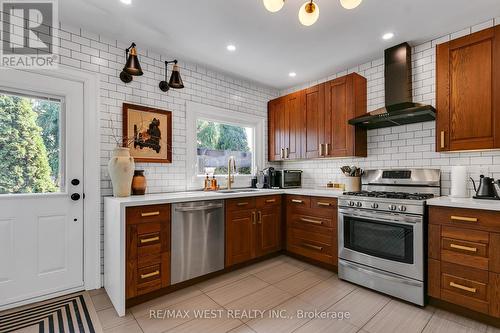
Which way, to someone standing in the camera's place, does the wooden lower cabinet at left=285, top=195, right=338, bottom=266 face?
facing the viewer and to the left of the viewer

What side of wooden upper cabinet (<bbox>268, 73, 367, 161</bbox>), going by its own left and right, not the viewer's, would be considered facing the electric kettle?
left

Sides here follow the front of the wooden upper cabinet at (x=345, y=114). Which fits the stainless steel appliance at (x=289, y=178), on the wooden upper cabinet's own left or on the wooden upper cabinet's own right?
on the wooden upper cabinet's own right

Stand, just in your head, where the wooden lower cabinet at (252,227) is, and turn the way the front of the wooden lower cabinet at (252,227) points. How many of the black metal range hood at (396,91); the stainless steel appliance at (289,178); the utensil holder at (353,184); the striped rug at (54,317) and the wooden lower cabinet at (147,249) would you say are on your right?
2

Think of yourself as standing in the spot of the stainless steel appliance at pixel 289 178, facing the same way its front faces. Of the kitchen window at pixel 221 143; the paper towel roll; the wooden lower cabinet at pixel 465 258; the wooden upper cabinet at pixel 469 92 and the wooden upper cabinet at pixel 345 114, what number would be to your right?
1

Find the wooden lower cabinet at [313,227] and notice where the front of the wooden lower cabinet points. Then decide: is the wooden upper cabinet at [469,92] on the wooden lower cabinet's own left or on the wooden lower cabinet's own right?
on the wooden lower cabinet's own left

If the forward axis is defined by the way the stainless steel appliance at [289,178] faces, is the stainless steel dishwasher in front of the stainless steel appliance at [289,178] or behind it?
in front

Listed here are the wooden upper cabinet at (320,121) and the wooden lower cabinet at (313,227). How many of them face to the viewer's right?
0

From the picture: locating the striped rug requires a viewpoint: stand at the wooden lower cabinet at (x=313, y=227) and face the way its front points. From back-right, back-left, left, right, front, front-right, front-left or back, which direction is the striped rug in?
front

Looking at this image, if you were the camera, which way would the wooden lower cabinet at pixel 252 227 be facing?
facing the viewer and to the right of the viewer

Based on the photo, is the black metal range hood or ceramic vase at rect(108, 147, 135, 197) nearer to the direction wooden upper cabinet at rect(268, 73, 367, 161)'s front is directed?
the ceramic vase
